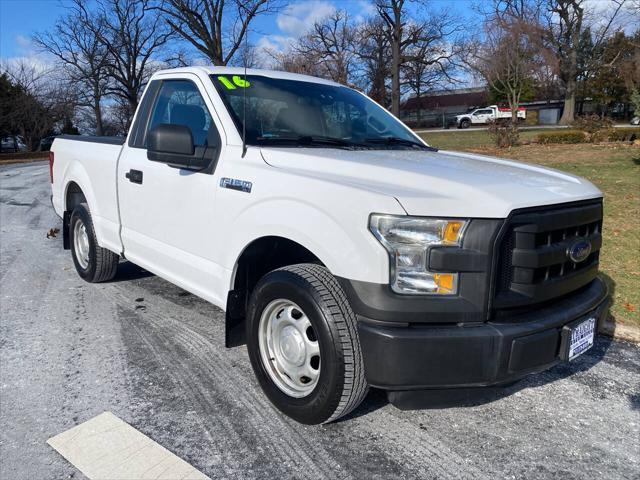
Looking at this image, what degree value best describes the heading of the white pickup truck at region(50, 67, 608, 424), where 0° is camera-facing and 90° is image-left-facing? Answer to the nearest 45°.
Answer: approximately 315°

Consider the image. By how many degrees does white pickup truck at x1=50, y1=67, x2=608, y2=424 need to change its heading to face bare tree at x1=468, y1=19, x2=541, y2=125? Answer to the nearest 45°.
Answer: approximately 135° to its left
